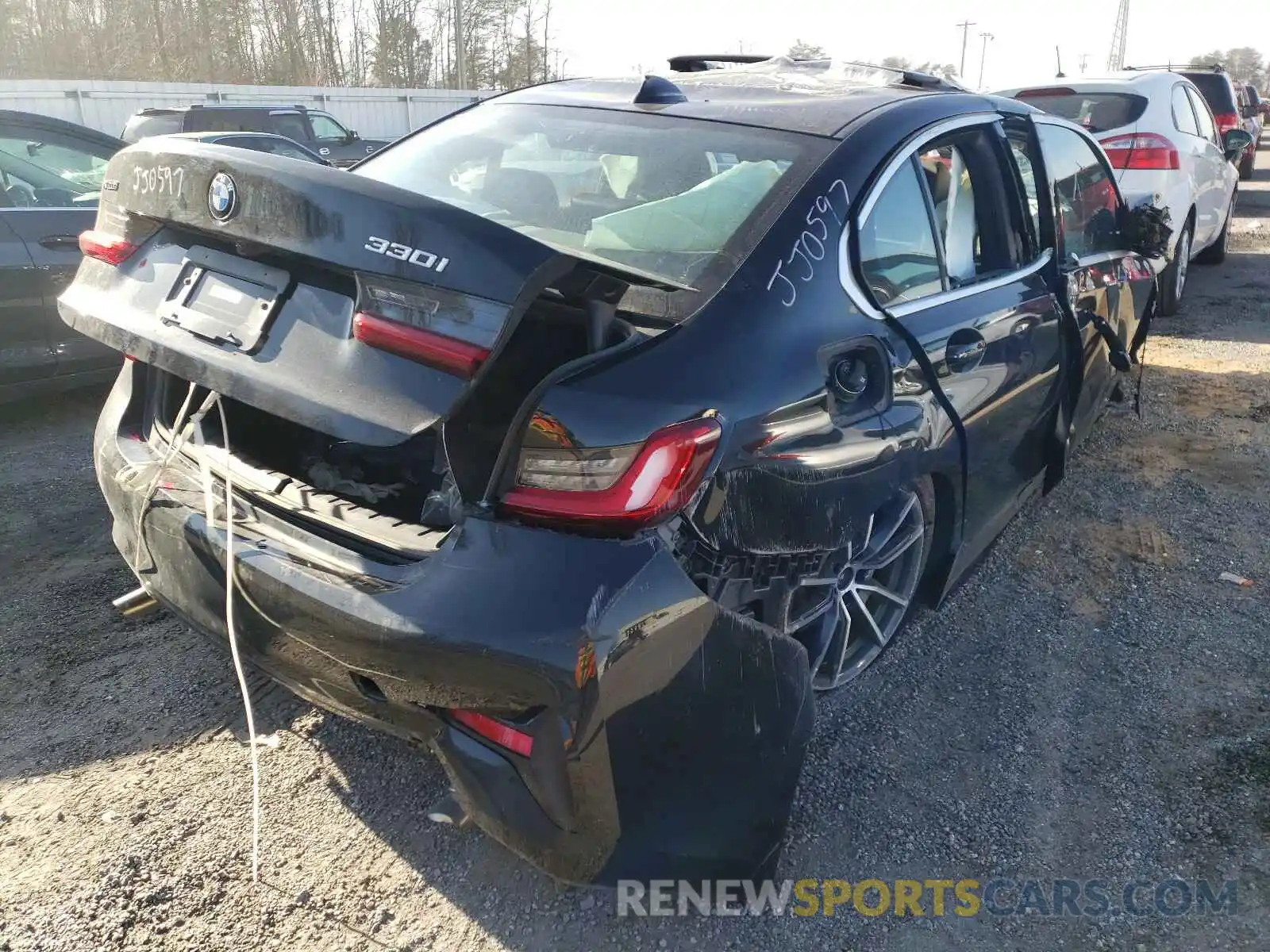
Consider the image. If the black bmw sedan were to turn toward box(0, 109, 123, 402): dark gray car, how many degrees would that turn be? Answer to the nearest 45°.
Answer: approximately 90° to its left

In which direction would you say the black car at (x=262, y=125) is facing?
to the viewer's right

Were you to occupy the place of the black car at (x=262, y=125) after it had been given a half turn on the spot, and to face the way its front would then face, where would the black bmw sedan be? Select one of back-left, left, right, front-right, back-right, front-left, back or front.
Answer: left

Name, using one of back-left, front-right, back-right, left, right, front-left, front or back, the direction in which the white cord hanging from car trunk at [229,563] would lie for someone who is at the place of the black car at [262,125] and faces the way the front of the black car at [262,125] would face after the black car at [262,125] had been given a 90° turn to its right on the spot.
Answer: front

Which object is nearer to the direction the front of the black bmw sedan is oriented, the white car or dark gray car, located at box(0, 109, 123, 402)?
the white car

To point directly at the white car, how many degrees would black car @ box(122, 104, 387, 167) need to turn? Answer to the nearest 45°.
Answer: approximately 45° to its right

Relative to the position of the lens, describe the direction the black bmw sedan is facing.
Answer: facing away from the viewer and to the right of the viewer
